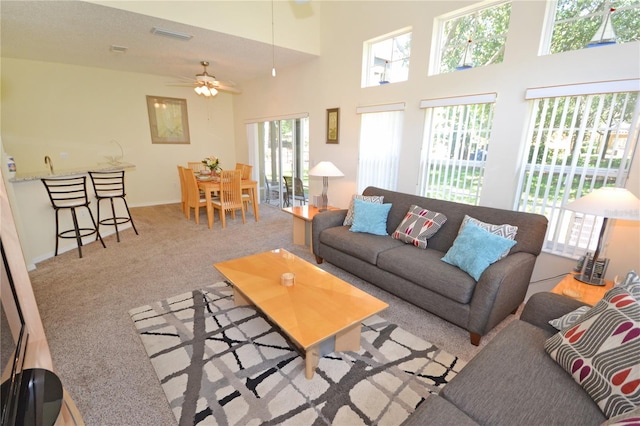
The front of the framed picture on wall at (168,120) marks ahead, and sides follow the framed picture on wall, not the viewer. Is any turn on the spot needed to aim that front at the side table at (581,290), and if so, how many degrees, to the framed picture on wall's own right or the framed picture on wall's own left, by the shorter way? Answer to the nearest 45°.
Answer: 0° — it already faces it

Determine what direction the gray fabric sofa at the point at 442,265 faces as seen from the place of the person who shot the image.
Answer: facing the viewer and to the left of the viewer

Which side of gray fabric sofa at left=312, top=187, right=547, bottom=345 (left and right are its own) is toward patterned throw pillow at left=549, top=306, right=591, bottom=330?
left

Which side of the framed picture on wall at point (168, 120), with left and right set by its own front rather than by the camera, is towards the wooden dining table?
front

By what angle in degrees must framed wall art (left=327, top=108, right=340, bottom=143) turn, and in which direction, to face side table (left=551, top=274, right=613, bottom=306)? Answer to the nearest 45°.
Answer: approximately 90° to its left

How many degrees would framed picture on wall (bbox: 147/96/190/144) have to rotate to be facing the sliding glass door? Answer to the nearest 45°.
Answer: approximately 45° to its left

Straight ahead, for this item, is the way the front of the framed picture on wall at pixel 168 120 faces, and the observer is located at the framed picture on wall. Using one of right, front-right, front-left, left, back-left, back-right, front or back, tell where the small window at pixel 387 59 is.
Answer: front-left

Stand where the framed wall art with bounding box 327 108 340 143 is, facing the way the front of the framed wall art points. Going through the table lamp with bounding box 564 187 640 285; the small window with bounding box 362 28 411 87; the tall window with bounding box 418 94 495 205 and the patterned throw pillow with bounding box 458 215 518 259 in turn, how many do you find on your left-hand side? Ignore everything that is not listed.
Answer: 4

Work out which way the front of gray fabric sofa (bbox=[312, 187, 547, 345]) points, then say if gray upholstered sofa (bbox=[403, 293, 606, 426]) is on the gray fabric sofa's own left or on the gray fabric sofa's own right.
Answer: on the gray fabric sofa's own left

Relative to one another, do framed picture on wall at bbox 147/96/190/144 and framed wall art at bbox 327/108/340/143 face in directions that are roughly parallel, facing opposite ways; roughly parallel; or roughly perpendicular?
roughly perpendicular

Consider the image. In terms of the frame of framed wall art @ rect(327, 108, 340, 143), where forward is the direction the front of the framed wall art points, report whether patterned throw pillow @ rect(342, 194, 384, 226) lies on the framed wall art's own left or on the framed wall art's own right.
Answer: on the framed wall art's own left

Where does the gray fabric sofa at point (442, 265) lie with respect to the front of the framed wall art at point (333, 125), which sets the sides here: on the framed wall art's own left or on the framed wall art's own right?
on the framed wall art's own left

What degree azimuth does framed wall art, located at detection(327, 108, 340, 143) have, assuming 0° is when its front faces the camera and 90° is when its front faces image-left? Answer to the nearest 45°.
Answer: approximately 45°

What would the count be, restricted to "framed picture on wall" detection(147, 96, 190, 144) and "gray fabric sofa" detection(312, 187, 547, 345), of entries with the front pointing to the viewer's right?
0

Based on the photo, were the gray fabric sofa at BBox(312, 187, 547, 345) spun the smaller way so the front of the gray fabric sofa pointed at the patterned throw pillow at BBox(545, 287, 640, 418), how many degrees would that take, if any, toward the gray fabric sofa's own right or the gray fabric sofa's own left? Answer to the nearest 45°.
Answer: approximately 90° to the gray fabric sofa's own left

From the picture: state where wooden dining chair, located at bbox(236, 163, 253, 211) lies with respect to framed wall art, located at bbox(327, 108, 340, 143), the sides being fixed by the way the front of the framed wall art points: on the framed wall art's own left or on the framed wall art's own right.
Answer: on the framed wall art's own right

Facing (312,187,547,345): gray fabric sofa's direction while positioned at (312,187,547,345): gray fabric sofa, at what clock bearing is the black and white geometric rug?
The black and white geometric rug is roughly at 12 o'clock from the gray fabric sofa.

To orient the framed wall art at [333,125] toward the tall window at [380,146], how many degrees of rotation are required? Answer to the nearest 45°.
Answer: approximately 90° to its left

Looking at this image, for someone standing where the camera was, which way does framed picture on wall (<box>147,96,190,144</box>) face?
facing the viewer
